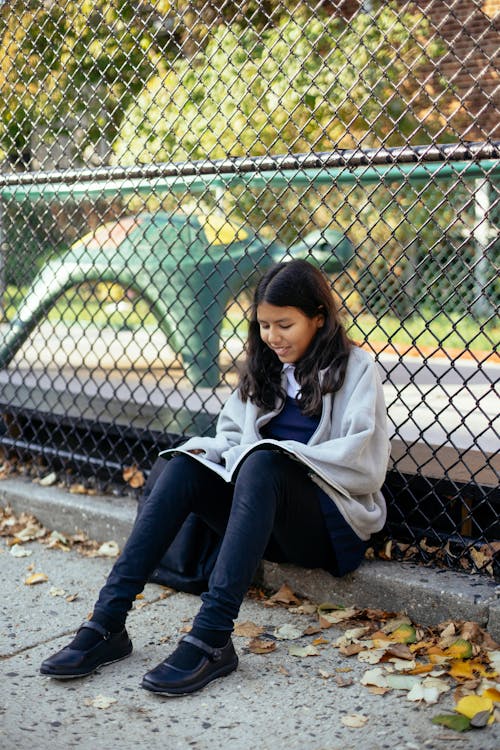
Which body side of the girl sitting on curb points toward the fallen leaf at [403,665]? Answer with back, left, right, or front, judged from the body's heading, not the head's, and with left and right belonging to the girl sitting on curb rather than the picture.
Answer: left

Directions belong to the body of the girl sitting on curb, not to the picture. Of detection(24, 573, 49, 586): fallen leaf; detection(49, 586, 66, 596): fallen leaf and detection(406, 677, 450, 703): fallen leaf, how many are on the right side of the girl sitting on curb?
2

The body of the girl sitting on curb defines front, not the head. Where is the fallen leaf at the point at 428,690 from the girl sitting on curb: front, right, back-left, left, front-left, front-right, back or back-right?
left

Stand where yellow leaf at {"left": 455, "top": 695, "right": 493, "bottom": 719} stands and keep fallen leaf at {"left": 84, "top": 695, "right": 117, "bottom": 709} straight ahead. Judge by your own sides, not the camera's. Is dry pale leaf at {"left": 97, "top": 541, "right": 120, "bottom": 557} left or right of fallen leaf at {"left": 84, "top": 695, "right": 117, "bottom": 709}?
right

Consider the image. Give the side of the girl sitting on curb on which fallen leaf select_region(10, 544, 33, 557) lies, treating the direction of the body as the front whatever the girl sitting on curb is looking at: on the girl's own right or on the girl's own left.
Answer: on the girl's own right

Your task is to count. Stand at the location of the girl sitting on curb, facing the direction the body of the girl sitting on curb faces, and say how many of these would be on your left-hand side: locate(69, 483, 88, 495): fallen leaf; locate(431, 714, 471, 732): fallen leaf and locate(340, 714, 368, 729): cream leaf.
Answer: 2

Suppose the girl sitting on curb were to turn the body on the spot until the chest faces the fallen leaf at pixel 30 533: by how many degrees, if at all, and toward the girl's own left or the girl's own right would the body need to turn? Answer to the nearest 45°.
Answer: approximately 90° to the girl's own right

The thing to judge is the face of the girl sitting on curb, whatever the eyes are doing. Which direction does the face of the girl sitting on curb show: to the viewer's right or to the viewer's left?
to the viewer's left

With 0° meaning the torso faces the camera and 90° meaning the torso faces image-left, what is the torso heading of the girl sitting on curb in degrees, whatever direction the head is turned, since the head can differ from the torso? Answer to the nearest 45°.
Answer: approximately 45°

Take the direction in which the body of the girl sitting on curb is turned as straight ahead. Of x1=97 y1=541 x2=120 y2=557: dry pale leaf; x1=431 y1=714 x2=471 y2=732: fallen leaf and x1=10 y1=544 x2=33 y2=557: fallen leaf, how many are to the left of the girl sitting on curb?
1

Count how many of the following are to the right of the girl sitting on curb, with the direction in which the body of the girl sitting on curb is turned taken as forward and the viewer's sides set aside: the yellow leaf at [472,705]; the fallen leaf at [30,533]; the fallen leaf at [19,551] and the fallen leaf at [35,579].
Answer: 3

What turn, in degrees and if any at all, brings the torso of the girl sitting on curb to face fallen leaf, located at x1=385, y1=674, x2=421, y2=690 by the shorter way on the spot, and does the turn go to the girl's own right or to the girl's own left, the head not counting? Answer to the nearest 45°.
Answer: approximately 90° to the girl's own left

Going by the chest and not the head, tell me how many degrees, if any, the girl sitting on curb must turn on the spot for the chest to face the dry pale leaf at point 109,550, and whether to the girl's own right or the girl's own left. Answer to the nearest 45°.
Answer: approximately 90° to the girl's own right
